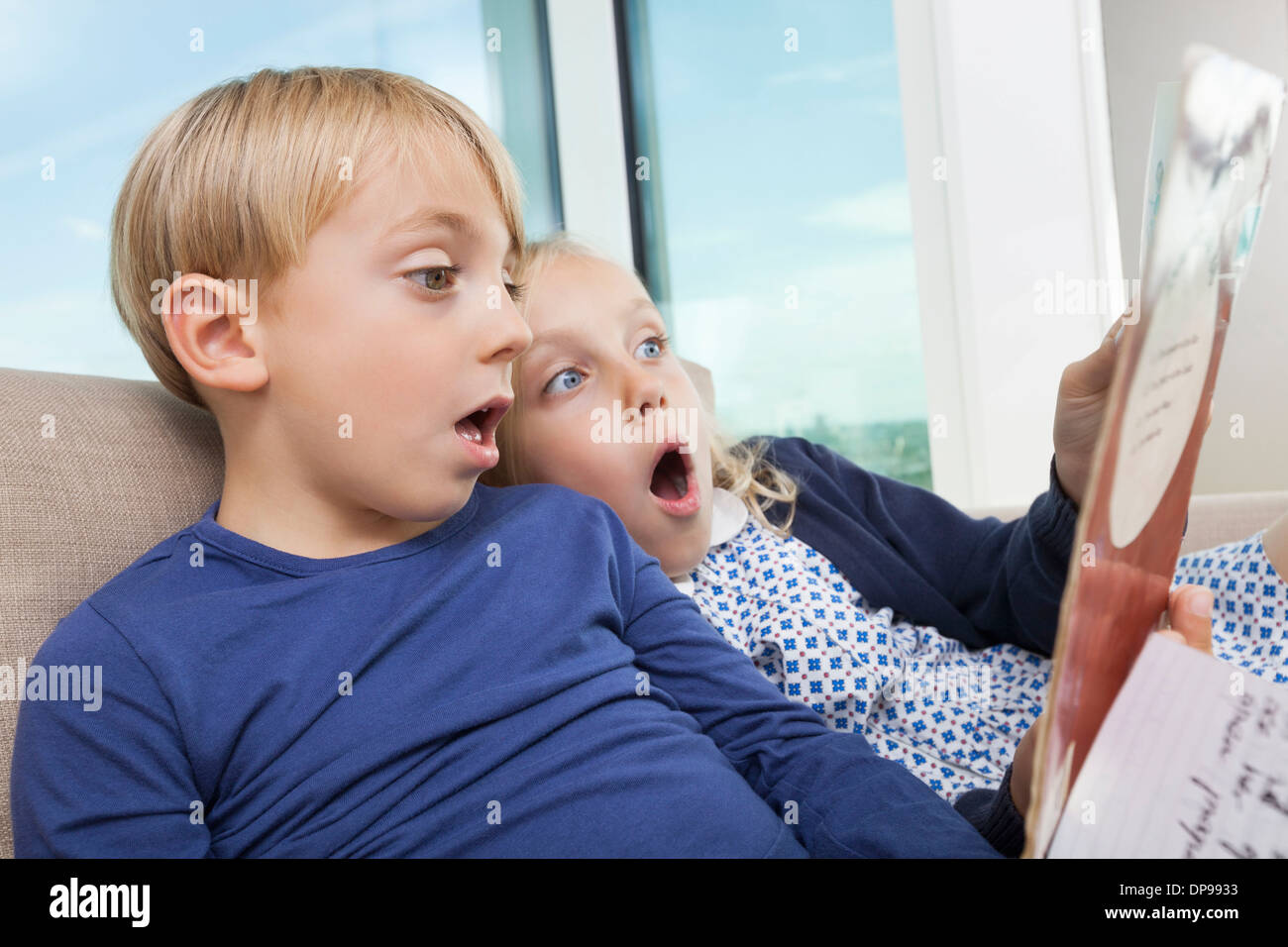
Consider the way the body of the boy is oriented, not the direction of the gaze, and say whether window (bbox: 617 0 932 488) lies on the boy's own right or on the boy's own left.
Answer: on the boy's own left

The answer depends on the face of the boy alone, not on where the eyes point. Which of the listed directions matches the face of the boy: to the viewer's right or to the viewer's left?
to the viewer's right

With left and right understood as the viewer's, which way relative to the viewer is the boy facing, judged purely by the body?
facing the viewer and to the right of the viewer

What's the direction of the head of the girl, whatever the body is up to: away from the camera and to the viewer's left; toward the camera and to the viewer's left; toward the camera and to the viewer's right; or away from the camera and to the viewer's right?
toward the camera and to the viewer's right

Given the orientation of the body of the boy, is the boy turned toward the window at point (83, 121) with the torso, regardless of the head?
no

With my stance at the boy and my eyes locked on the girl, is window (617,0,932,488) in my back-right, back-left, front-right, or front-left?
front-left
